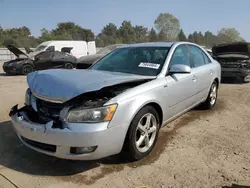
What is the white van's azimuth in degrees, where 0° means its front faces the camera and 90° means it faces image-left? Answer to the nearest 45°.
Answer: approximately 90°

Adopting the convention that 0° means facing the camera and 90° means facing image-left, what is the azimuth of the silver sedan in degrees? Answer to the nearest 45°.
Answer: approximately 45°

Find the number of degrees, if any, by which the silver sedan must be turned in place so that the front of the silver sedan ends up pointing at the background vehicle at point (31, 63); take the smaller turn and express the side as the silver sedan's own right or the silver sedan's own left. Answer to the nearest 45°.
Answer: approximately 135° to the silver sedan's own right

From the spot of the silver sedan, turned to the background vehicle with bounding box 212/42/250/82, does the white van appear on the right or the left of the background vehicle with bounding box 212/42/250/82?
left

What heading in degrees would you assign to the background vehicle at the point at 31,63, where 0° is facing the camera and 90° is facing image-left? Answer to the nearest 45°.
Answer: approximately 45°

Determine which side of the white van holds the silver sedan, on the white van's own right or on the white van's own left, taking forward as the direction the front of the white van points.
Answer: on the white van's own left

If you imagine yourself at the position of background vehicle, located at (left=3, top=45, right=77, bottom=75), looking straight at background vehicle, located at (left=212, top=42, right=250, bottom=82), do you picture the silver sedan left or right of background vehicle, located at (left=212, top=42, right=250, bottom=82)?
right

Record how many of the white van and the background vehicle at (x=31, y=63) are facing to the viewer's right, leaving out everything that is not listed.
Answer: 0

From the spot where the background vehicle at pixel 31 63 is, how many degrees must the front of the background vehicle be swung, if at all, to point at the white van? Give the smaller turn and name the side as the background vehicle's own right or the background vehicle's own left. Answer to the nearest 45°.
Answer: approximately 180°

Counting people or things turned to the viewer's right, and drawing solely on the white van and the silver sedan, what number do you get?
0

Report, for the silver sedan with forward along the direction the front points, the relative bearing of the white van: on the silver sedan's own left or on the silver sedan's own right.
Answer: on the silver sedan's own right
